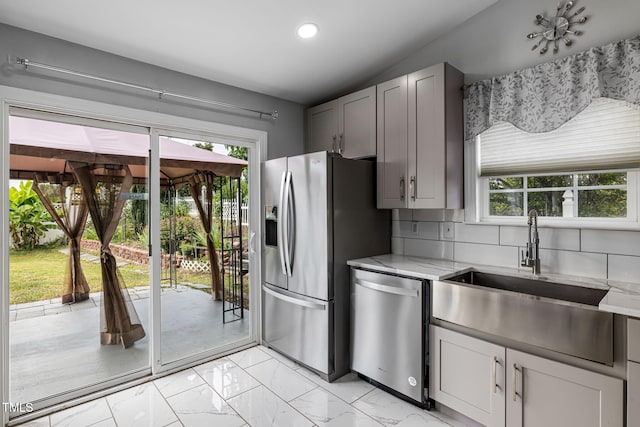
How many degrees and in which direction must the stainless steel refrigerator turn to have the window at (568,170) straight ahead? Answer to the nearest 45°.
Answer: approximately 135° to its left

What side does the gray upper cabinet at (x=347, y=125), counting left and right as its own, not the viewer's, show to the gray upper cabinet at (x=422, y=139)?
left

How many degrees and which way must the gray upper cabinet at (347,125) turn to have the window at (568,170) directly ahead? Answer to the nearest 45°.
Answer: approximately 90° to its left

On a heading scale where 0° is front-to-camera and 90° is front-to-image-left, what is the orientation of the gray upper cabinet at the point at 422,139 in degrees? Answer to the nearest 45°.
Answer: approximately 45°

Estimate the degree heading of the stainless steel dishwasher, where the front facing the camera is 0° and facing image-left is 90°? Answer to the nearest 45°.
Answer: approximately 45°

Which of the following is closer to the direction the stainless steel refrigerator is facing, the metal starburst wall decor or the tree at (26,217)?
the tree

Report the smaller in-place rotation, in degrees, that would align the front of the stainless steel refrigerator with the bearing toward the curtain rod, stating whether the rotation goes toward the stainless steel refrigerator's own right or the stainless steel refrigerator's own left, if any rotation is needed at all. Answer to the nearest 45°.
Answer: approximately 45° to the stainless steel refrigerator's own right
